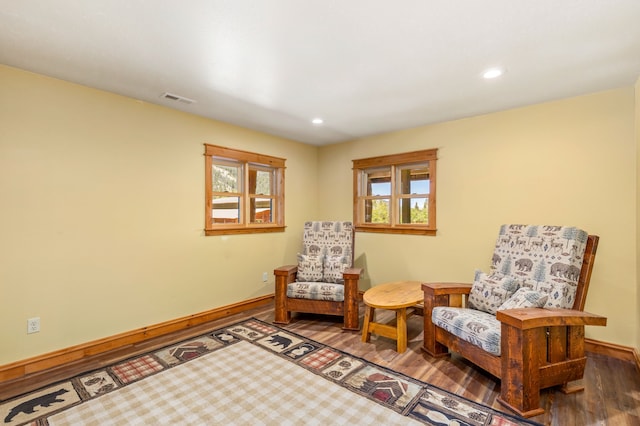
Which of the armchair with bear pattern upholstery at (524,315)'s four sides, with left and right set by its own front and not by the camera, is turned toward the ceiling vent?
front

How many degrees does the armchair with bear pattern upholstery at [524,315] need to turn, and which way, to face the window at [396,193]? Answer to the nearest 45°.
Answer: approximately 90° to its right

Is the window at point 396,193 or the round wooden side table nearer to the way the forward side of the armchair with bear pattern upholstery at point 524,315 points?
the round wooden side table

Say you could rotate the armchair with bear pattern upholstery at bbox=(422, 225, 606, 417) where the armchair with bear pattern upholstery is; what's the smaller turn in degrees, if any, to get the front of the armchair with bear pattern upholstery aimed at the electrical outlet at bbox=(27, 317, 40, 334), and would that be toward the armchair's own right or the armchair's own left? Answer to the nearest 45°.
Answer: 0° — it already faces it

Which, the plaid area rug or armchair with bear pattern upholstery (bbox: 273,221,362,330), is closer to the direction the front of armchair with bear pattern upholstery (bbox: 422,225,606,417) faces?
the plaid area rug

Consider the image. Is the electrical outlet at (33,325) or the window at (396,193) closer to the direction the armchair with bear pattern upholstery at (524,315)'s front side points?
the electrical outlet

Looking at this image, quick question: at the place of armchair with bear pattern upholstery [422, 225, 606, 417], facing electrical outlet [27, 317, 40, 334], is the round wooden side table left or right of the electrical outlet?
right

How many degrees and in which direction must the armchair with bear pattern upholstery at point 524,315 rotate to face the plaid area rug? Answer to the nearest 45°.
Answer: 0° — it already faces it

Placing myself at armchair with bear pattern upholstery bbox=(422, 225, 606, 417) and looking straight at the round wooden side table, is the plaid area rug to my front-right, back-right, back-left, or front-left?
front-left

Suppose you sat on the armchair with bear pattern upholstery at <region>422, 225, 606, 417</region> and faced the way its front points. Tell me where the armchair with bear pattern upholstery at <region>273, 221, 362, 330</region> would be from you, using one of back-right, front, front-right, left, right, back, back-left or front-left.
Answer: front-right
